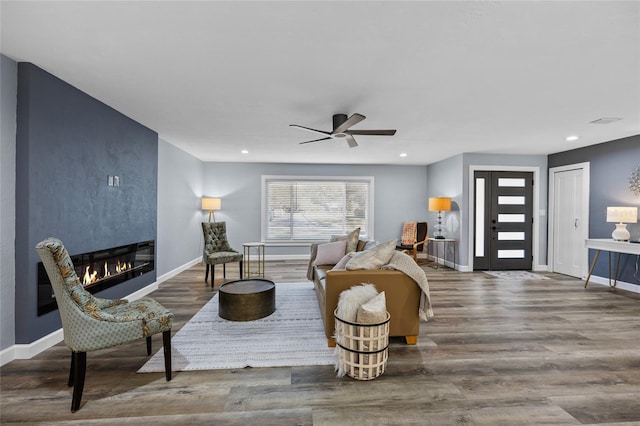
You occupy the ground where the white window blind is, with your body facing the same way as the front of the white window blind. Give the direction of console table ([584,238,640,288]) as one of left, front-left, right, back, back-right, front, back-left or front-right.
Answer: front-left

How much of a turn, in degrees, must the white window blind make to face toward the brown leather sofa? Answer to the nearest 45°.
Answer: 0° — it already faces it

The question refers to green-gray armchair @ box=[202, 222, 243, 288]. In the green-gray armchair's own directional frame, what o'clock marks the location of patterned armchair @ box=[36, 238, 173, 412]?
The patterned armchair is roughly at 2 o'clock from the green-gray armchair.

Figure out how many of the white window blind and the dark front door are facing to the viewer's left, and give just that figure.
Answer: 0

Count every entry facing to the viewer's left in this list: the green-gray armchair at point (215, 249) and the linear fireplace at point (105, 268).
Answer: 0

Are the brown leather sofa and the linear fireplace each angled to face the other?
yes

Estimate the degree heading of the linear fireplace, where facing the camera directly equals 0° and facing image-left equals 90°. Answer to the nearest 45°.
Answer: approximately 315°

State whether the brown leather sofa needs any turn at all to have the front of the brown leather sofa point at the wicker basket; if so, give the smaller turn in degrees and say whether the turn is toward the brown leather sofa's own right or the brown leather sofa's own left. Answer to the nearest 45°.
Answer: approximately 45° to the brown leather sofa's own left

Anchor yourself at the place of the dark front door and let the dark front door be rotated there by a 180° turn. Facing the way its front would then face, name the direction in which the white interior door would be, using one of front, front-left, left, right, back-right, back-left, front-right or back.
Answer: right

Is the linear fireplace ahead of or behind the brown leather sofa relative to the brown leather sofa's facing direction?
ahead

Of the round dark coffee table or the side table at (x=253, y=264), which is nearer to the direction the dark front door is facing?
the round dark coffee table

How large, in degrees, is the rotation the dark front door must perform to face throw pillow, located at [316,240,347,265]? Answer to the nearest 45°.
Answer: approximately 45° to its right

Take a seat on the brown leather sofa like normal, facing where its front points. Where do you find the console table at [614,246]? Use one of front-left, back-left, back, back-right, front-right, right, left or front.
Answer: back-right

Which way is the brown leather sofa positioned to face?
to the viewer's left

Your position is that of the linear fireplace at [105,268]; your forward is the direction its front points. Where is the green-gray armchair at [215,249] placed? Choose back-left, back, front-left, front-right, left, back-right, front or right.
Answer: left
